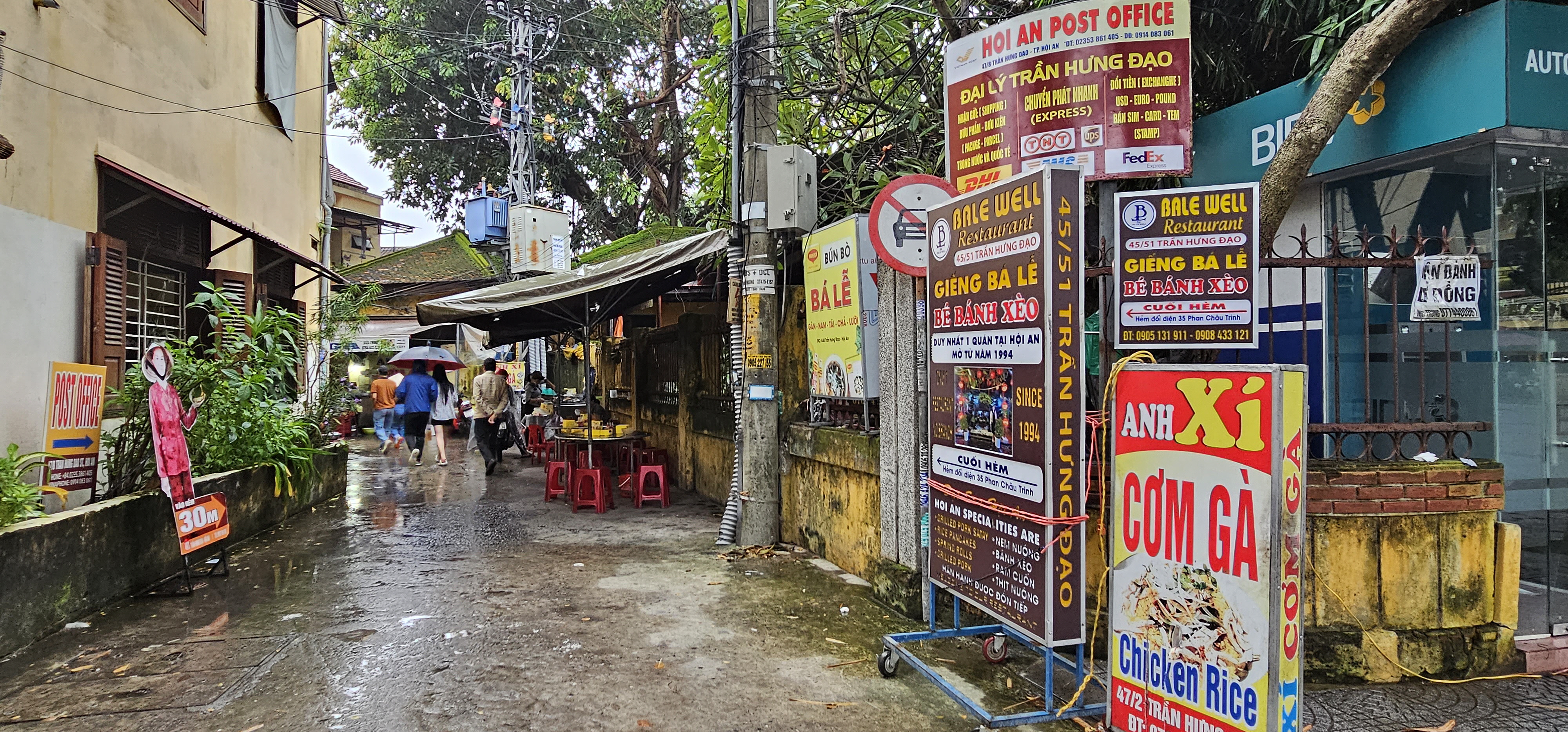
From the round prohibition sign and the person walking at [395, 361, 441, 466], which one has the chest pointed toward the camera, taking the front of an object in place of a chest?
the round prohibition sign

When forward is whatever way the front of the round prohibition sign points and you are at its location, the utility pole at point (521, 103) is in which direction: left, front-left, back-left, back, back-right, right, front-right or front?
back-right

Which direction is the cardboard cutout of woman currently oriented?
toward the camera

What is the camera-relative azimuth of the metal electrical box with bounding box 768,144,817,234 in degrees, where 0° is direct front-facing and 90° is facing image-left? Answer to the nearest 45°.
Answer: approximately 315°

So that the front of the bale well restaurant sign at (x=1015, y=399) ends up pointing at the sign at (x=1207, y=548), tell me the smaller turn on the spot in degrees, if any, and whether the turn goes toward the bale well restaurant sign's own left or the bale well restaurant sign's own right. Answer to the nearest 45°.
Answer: approximately 90° to the bale well restaurant sign's own left

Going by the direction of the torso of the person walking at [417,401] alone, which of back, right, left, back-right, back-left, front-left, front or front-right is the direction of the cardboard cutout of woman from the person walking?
back

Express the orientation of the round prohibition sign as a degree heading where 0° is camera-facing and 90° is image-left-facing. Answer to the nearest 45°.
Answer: approximately 0°

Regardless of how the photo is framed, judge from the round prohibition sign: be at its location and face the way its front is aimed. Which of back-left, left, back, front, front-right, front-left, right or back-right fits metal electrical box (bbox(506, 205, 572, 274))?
back-right

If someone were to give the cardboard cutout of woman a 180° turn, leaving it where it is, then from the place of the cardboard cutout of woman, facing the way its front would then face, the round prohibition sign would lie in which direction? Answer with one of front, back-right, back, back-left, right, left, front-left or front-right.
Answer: back-right

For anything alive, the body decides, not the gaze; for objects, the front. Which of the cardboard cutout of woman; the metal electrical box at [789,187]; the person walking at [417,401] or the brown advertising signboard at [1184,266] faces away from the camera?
the person walking

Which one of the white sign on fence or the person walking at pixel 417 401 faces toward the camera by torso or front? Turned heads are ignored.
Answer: the white sign on fence

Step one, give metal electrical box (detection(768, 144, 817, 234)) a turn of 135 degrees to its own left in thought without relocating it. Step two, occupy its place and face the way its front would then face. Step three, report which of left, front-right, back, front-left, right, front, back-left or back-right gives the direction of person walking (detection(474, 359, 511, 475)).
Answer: front-left

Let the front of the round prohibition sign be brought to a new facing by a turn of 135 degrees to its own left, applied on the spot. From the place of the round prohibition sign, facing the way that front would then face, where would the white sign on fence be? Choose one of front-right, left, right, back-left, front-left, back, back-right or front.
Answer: front-right

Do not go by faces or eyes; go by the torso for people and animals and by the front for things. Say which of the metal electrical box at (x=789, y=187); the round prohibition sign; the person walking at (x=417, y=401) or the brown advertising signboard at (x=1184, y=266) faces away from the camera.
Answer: the person walking

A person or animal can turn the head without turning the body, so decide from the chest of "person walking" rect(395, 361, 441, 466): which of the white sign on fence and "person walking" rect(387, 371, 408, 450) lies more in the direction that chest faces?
the person walking

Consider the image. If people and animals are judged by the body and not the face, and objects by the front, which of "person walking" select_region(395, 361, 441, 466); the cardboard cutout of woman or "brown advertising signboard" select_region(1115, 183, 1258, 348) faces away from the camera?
the person walking

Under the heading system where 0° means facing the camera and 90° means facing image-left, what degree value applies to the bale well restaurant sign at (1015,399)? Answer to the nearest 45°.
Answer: approximately 45°

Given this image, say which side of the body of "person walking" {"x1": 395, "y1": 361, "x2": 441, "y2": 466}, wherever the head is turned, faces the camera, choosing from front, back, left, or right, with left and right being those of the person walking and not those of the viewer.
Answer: back

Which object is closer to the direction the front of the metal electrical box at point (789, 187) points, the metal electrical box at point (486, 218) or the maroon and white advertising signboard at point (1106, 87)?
the maroon and white advertising signboard

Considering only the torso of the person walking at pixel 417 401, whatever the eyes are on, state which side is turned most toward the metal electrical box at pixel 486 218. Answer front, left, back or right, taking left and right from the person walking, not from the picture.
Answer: front
